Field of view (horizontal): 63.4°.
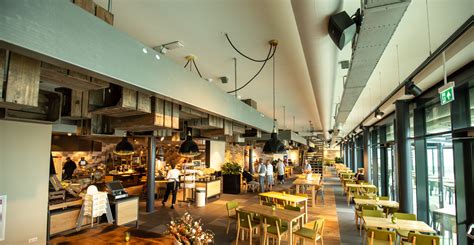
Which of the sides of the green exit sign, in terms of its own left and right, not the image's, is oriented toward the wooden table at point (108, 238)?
front

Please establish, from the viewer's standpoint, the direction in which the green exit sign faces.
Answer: facing the viewer and to the left of the viewer

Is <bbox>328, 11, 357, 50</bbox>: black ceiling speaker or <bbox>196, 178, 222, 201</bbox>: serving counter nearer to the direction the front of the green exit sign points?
the black ceiling speaker

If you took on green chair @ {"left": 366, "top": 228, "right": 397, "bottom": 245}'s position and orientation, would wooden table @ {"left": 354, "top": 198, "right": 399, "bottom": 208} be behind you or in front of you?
in front

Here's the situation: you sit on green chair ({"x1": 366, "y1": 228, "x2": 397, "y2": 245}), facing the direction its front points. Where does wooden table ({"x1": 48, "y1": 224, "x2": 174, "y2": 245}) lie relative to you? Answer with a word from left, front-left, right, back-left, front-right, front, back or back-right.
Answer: back-left

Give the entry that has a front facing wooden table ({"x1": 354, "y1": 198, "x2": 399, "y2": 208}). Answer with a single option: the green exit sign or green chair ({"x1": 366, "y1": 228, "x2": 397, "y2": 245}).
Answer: the green chair

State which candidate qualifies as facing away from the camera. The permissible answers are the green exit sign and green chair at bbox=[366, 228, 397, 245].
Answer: the green chair

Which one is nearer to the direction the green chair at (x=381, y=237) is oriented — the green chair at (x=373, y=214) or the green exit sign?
the green chair

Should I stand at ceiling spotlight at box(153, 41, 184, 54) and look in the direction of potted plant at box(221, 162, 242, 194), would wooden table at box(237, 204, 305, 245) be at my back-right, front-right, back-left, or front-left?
front-right

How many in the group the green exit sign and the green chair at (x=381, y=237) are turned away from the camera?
1

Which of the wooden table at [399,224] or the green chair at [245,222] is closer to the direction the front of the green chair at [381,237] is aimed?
the wooden table

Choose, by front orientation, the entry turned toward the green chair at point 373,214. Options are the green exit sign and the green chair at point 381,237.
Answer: the green chair at point 381,237

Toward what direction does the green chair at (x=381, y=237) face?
away from the camera

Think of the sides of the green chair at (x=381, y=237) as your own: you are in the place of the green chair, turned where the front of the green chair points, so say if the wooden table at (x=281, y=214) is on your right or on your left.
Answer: on your left

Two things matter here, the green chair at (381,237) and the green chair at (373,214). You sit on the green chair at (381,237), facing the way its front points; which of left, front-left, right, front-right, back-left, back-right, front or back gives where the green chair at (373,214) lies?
front
